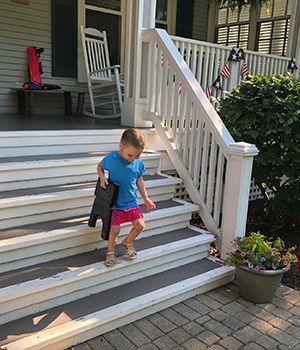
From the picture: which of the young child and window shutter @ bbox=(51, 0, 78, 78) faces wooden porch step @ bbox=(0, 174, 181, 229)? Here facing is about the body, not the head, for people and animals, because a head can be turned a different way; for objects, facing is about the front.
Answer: the window shutter

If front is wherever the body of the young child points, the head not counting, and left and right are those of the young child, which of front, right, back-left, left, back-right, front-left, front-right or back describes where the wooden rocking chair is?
back-left

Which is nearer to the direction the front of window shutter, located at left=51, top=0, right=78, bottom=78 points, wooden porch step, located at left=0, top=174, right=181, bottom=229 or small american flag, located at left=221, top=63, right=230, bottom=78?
the wooden porch step

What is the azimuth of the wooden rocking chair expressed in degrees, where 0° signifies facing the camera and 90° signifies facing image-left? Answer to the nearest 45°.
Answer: approximately 315°

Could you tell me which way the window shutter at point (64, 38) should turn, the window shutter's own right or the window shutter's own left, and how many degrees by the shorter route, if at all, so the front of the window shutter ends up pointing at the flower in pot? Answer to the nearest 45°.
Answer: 0° — it already faces it

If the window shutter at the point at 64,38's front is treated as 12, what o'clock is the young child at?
The young child is roughly at 12 o'clock from the window shutter.

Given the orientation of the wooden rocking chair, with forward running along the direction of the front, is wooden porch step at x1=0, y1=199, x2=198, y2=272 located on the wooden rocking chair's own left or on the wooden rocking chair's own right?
on the wooden rocking chair's own right

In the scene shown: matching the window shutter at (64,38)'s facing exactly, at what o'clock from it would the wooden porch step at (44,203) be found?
The wooden porch step is roughly at 12 o'clock from the window shutter.
